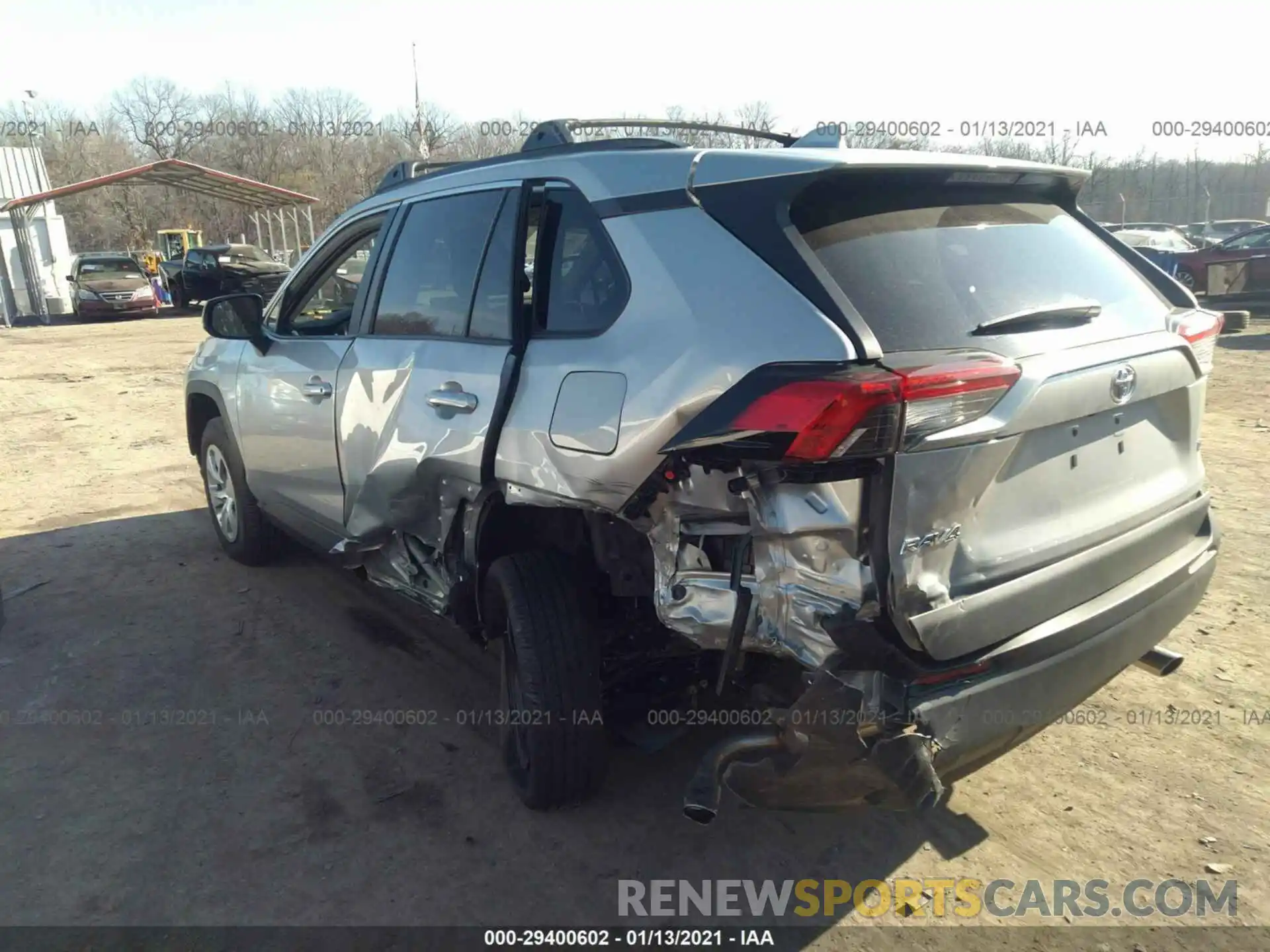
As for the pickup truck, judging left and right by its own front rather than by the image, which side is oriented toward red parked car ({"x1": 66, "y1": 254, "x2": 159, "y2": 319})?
back

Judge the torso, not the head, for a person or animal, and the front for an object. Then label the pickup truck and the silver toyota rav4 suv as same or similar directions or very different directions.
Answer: very different directions

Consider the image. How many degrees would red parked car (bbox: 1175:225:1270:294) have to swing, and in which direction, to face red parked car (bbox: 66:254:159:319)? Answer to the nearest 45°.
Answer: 0° — it already faces it

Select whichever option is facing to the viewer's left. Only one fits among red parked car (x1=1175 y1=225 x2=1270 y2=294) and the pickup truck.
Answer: the red parked car

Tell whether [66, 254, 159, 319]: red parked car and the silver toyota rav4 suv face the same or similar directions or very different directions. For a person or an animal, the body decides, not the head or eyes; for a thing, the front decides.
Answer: very different directions

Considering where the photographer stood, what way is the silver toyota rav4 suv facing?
facing away from the viewer and to the left of the viewer

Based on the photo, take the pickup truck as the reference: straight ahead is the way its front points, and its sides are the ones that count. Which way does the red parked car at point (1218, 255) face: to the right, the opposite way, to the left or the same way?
the opposite way

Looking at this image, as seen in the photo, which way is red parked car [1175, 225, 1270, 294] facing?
to the viewer's left

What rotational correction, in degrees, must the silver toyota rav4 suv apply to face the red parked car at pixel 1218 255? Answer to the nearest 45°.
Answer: approximately 90° to its right

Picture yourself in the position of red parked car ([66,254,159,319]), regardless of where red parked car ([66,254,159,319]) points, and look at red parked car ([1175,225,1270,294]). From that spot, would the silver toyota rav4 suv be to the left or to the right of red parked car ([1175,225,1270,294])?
right
